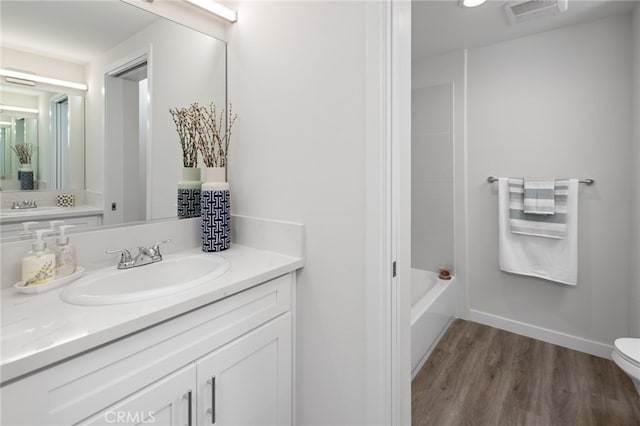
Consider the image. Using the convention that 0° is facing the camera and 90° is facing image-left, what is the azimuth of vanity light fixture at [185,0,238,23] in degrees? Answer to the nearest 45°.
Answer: approximately 315°

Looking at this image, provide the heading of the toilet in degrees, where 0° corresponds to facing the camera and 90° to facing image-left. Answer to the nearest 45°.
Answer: approximately 90°

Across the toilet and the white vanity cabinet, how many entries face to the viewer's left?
1

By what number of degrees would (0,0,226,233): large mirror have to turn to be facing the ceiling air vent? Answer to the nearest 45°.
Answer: approximately 45° to its left

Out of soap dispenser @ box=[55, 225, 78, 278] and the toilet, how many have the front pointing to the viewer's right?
1

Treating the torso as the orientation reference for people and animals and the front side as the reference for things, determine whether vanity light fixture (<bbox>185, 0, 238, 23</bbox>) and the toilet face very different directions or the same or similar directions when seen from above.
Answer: very different directions

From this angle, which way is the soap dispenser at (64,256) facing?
to the viewer's right
